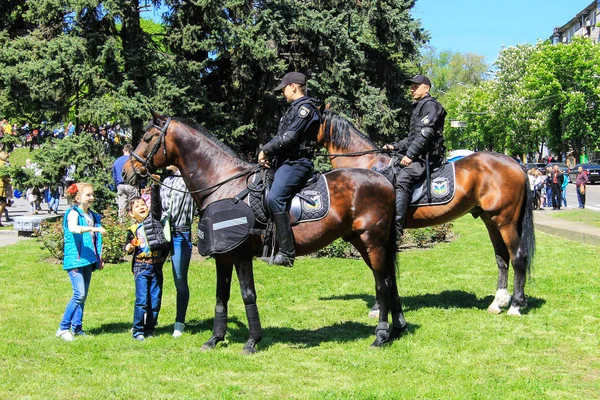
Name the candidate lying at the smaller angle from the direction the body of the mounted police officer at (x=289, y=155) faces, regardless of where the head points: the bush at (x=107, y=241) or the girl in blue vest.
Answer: the girl in blue vest

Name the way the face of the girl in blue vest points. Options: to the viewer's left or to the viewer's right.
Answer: to the viewer's right

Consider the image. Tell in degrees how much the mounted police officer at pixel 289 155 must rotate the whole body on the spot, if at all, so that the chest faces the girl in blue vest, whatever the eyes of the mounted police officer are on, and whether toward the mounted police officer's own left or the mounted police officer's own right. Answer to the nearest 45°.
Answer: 0° — they already face them

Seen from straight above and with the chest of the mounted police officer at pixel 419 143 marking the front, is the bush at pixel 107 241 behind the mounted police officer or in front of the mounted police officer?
in front

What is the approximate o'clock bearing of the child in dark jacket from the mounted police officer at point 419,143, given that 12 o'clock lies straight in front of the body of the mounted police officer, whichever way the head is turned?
The child in dark jacket is roughly at 11 o'clock from the mounted police officer.

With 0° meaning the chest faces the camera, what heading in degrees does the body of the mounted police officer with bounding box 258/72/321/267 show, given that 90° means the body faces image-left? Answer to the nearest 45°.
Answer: approximately 90°

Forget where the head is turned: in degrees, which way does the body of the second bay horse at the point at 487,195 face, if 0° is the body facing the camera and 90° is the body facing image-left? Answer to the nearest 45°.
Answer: approximately 90°

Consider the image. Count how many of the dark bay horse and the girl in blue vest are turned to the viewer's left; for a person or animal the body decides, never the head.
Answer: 1

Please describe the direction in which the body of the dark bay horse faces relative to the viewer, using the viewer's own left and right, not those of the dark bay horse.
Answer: facing to the left of the viewer

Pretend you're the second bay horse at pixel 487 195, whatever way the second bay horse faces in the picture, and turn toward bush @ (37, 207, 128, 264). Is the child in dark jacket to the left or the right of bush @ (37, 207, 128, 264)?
left

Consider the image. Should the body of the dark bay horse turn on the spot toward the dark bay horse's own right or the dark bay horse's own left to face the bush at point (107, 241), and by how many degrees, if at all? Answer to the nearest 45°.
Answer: approximately 45° to the dark bay horse's own right

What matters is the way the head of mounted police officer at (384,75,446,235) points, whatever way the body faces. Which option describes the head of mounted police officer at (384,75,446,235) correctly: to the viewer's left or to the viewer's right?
to the viewer's left
